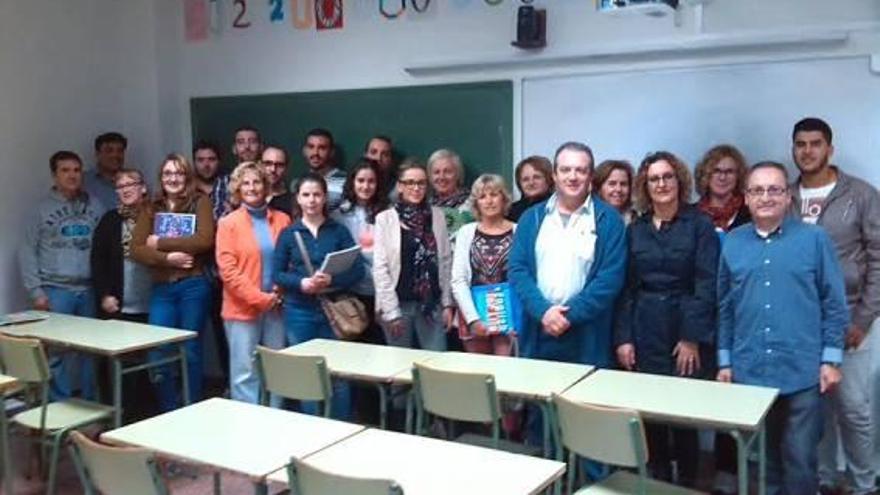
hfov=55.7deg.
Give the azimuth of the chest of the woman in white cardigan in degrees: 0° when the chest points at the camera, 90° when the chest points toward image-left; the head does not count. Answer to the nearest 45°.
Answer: approximately 0°

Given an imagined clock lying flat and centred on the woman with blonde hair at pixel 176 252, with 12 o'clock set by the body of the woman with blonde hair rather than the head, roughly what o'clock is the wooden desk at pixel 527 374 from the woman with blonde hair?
The wooden desk is roughly at 11 o'clock from the woman with blonde hair.
